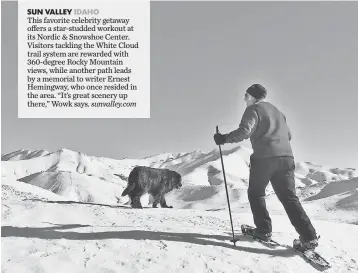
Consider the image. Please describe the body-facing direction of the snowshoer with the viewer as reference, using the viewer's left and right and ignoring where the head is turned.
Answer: facing away from the viewer and to the left of the viewer

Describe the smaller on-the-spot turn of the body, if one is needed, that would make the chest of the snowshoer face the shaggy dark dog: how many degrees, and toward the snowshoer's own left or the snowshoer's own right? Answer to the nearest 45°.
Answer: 0° — they already face it
